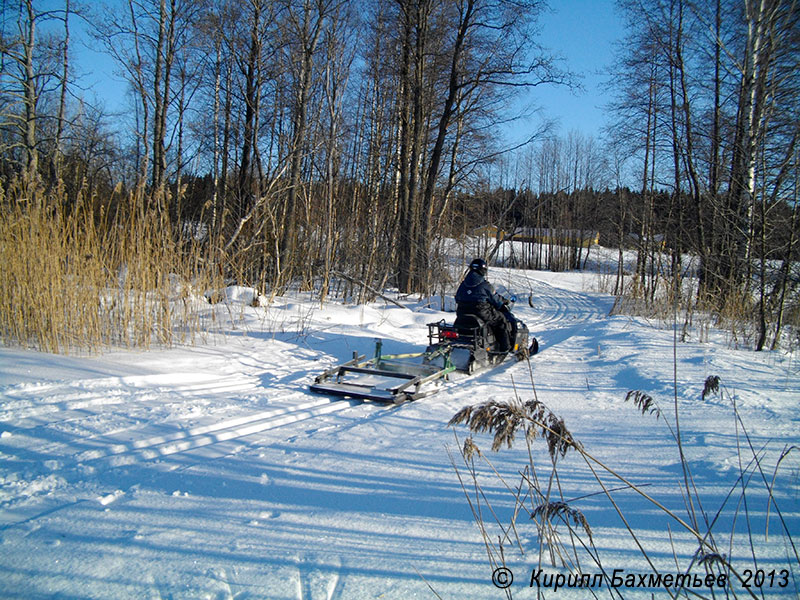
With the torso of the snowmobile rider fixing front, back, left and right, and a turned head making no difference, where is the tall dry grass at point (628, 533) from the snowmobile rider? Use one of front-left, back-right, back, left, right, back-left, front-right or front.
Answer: back-right

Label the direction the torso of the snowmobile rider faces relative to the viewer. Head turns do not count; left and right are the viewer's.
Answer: facing away from the viewer and to the right of the viewer

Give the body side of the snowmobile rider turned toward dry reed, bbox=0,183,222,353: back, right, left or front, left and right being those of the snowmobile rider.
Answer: left

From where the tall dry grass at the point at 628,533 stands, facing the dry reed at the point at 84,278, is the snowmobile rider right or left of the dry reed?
right

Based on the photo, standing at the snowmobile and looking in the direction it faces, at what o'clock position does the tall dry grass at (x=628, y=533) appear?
The tall dry grass is roughly at 4 o'clock from the snowmobile.

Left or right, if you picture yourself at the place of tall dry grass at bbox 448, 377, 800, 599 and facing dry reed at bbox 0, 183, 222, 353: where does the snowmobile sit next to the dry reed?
right

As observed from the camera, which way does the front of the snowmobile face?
facing away from the viewer and to the right of the viewer
